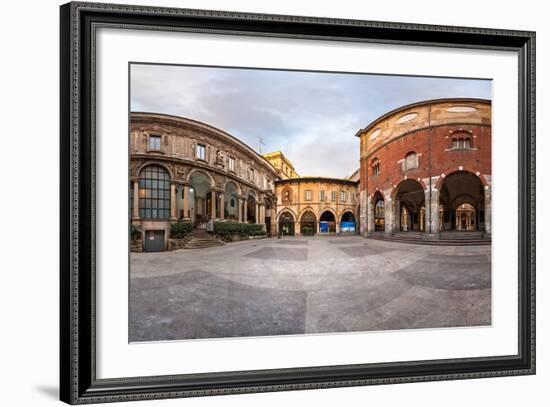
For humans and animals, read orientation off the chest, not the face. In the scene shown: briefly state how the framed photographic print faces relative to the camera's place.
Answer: facing the viewer and to the right of the viewer
